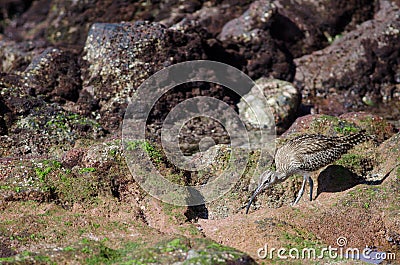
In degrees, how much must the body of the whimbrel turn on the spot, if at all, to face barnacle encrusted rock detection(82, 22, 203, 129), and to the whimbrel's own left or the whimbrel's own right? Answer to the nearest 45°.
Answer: approximately 45° to the whimbrel's own right

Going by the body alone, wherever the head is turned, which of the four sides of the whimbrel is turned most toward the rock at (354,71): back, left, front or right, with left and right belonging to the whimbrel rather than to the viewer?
right

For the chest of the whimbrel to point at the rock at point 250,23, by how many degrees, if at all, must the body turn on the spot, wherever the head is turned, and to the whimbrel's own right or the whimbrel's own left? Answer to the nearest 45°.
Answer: approximately 90° to the whimbrel's own right

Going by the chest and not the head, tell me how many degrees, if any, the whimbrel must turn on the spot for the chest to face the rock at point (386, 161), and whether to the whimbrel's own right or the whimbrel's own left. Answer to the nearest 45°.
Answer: approximately 135° to the whimbrel's own right

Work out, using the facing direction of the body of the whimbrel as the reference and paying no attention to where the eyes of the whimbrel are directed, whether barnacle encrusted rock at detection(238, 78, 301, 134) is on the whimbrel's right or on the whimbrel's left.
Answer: on the whimbrel's right

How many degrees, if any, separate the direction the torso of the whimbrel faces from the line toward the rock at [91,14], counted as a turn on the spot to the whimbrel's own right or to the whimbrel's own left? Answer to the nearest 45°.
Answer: approximately 45° to the whimbrel's own right

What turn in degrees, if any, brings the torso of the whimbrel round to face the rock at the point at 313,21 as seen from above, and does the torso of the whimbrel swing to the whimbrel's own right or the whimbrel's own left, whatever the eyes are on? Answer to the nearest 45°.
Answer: approximately 90° to the whimbrel's own right

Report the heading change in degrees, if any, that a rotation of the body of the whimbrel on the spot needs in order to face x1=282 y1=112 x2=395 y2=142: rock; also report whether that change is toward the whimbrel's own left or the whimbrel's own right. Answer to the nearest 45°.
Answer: approximately 90° to the whimbrel's own right

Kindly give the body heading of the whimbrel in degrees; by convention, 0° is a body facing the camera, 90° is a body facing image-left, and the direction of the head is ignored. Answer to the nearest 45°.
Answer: approximately 90°

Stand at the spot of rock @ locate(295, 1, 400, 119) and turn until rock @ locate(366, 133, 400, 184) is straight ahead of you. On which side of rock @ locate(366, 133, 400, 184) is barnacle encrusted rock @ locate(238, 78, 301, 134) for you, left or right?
right
